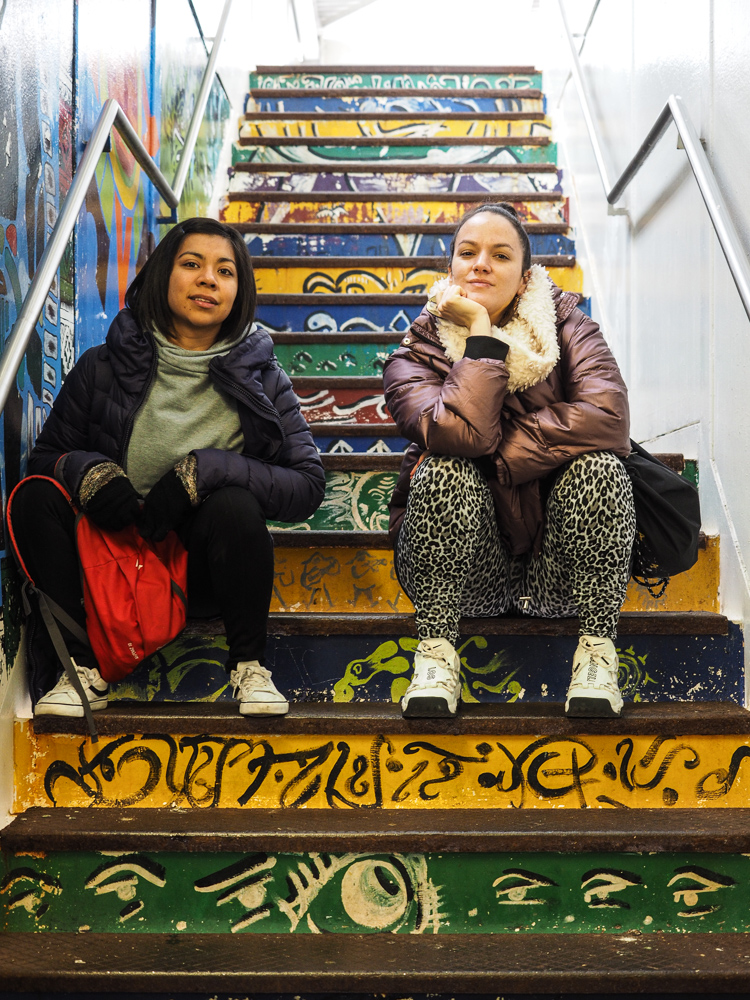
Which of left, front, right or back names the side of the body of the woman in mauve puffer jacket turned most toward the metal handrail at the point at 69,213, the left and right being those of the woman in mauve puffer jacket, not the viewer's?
right

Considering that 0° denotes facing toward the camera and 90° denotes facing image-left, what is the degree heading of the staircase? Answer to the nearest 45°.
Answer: approximately 0°

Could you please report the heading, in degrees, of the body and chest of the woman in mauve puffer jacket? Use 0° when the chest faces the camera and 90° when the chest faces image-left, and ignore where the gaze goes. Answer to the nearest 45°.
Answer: approximately 0°

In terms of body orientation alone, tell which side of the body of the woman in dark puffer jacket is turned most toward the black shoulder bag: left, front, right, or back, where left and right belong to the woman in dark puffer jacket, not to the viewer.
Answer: left

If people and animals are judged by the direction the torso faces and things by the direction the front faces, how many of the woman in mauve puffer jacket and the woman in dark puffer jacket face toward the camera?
2
